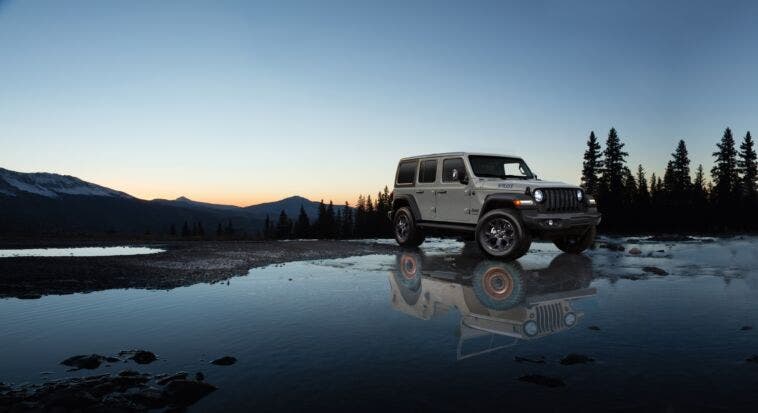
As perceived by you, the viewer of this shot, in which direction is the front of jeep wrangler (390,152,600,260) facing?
facing the viewer and to the right of the viewer

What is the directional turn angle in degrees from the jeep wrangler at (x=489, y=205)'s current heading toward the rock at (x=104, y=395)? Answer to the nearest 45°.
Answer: approximately 45° to its right

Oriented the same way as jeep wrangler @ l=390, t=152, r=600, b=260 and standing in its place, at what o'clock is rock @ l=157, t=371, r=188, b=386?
The rock is roughly at 2 o'clock from the jeep wrangler.

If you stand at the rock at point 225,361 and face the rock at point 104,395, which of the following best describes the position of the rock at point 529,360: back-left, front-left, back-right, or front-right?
back-left

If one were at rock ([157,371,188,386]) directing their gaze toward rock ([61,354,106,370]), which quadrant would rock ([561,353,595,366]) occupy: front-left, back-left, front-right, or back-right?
back-right

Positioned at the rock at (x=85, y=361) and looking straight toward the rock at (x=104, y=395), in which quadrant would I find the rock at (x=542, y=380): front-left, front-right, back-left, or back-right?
front-left

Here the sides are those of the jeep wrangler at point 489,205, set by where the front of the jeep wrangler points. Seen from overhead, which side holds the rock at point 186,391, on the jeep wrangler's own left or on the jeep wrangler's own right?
on the jeep wrangler's own right

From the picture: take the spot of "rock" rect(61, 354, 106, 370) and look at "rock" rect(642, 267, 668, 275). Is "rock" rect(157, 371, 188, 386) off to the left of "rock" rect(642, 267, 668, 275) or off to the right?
right

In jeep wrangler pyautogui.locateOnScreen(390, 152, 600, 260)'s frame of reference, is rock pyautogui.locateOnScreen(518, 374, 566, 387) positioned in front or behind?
in front

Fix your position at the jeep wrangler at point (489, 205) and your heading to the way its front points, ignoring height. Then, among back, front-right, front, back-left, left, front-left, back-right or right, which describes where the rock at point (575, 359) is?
front-right

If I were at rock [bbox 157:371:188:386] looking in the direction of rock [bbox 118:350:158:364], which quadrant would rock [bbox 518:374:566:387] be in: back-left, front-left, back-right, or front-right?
back-right

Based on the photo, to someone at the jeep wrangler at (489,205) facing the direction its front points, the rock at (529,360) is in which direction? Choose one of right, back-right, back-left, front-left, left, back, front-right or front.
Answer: front-right

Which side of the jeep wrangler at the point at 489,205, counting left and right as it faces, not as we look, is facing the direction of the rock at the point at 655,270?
front

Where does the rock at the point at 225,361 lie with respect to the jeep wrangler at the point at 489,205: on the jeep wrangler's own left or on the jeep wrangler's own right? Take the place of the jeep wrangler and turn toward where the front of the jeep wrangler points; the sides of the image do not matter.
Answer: on the jeep wrangler's own right
